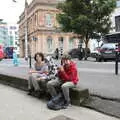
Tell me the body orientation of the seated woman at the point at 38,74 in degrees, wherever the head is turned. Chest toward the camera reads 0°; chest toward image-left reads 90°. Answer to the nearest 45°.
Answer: approximately 45°

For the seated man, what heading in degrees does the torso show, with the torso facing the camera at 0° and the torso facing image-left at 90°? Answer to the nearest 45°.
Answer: approximately 45°

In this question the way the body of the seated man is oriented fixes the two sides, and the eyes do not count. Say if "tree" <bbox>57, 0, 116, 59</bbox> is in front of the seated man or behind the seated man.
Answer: behind

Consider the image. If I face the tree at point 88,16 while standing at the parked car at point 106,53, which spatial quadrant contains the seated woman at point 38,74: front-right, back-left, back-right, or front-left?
back-left

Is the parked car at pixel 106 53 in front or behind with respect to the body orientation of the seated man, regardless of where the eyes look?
behind
